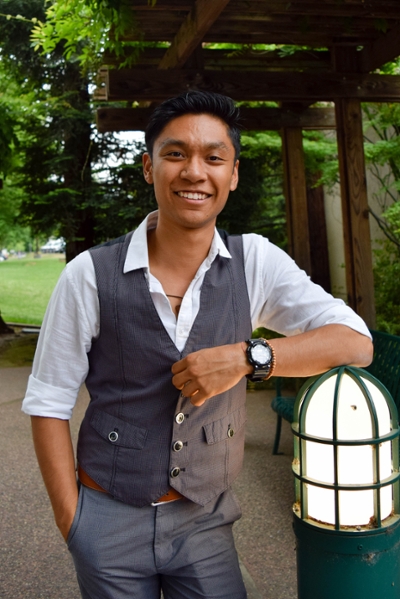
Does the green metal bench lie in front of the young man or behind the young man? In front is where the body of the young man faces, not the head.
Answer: behind

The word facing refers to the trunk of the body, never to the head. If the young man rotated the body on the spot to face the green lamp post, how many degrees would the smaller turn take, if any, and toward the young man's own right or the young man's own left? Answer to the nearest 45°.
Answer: approximately 45° to the young man's own left

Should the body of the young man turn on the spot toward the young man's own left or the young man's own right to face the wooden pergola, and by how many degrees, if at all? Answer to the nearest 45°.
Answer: approximately 180°

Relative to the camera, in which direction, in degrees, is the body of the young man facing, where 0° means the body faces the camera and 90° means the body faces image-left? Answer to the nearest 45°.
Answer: approximately 0°

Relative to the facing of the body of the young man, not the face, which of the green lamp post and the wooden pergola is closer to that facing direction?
the green lamp post

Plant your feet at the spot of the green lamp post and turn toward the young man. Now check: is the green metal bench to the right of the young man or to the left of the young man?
right
